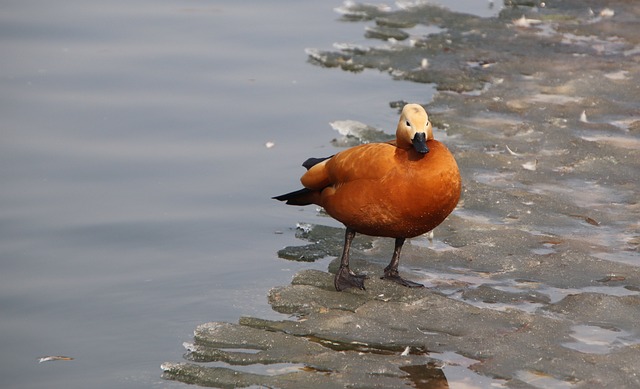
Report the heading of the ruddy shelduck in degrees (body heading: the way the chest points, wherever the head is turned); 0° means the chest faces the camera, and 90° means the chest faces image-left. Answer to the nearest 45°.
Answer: approximately 315°
